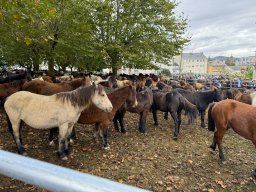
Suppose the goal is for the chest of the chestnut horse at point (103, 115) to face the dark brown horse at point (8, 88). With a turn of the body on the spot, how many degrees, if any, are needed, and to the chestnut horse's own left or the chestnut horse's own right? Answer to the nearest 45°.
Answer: approximately 135° to the chestnut horse's own left

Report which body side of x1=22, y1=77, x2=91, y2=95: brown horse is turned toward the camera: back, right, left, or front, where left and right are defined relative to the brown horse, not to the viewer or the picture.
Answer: right

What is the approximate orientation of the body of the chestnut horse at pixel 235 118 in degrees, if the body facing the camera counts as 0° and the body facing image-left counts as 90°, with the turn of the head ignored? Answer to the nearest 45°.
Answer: approximately 270°

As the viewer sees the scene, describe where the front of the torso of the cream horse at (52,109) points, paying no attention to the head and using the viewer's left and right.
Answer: facing to the right of the viewer
